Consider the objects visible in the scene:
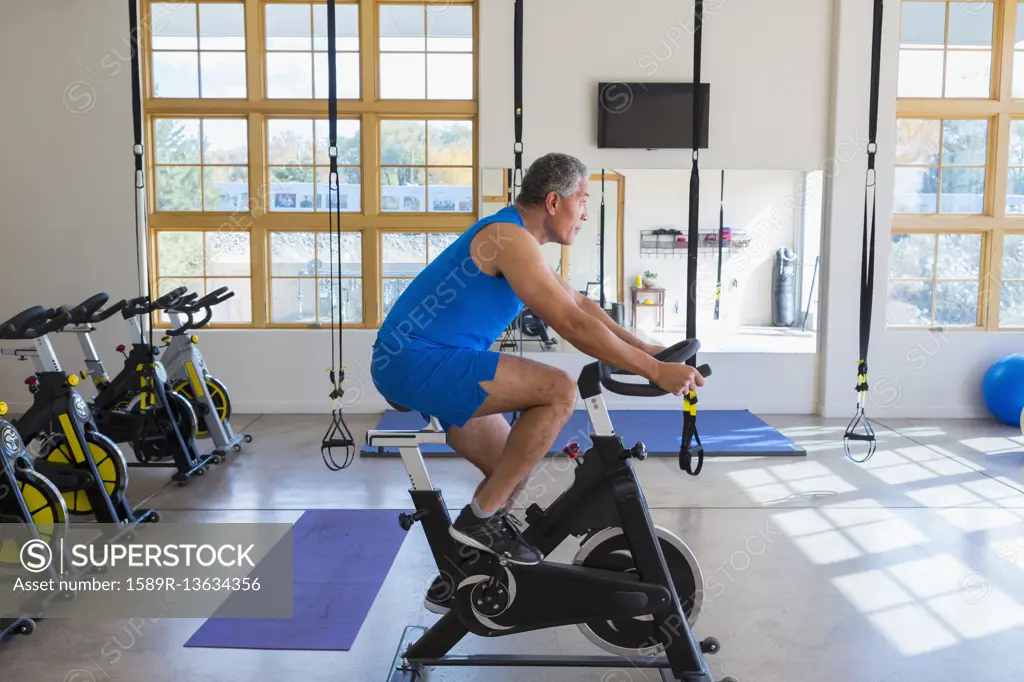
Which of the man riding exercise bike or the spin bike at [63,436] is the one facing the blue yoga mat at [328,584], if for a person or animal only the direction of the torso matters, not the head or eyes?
the spin bike

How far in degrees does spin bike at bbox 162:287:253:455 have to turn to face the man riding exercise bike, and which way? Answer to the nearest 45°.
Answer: approximately 45° to its right

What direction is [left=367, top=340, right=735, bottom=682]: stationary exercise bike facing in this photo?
to the viewer's right

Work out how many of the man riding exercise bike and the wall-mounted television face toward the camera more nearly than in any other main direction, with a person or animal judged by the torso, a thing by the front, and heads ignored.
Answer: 1

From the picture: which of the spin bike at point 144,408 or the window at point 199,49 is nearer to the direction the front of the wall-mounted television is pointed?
the spin bike

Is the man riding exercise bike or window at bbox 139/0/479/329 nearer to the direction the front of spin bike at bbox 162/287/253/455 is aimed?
the man riding exercise bike

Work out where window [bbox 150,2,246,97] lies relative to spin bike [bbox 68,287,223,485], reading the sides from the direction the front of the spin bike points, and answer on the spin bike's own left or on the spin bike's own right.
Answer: on the spin bike's own left

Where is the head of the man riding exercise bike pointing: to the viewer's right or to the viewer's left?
to the viewer's right

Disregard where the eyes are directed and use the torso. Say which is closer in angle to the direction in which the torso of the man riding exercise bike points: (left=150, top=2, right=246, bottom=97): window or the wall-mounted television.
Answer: the wall-mounted television

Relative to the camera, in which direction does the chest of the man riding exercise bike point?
to the viewer's right

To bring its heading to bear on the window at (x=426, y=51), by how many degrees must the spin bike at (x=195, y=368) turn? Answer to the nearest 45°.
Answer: approximately 90° to its left

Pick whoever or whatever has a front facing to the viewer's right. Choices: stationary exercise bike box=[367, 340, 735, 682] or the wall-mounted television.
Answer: the stationary exercise bike
